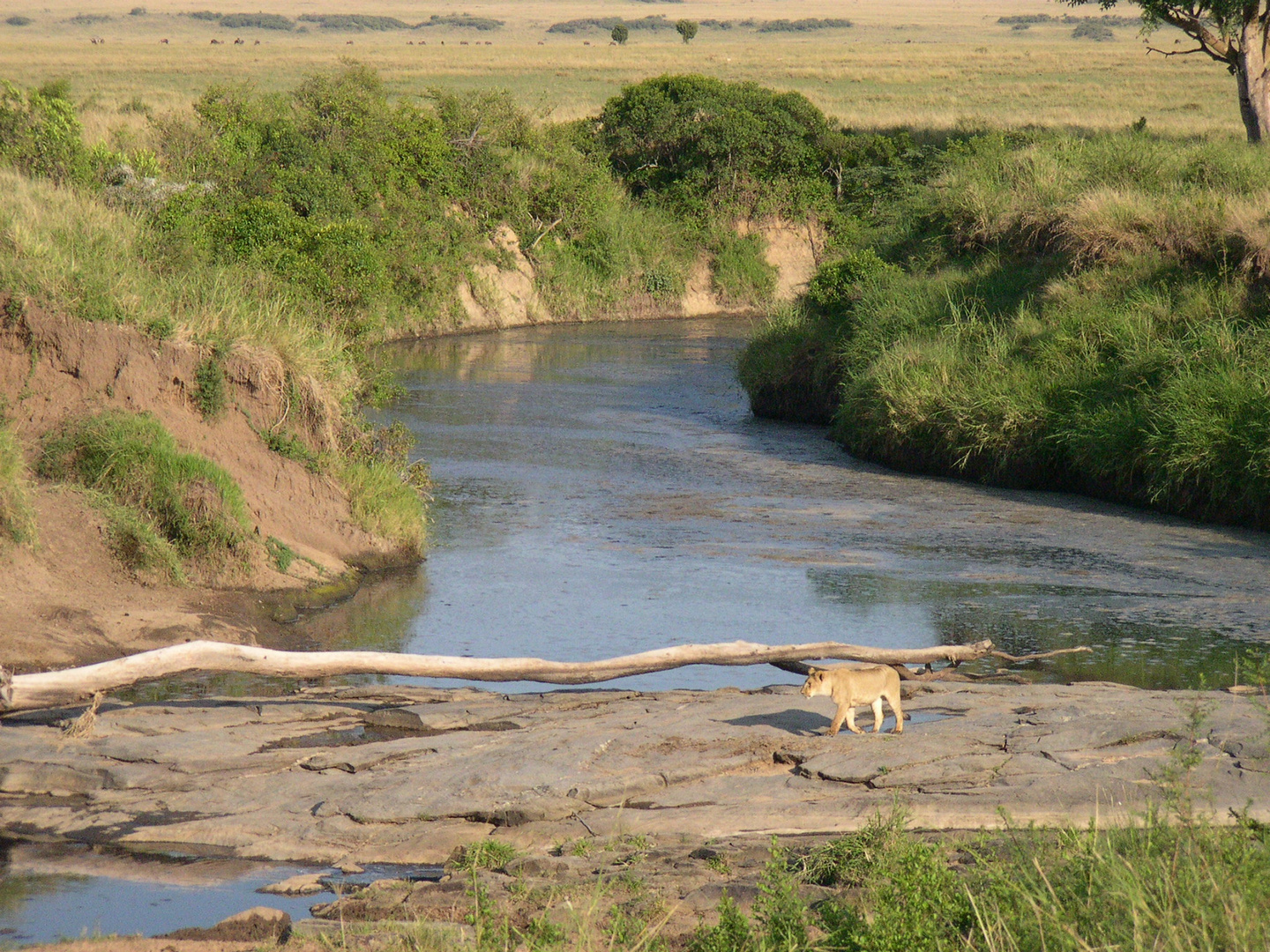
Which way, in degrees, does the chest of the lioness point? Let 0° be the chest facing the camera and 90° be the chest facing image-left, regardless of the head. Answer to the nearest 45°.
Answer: approximately 90°

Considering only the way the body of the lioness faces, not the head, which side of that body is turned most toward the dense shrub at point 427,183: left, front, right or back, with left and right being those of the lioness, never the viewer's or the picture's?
right

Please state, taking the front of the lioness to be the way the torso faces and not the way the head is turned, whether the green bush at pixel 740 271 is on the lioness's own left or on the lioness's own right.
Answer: on the lioness's own right

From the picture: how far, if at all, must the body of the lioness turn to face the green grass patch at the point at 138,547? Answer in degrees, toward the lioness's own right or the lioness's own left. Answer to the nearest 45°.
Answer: approximately 45° to the lioness's own right

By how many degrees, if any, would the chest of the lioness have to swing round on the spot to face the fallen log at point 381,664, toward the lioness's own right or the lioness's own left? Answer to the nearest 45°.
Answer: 0° — it already faces it

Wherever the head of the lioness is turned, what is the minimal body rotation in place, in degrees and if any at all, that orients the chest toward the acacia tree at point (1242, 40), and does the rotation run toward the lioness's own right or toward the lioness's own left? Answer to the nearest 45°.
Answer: approximately 90° to the lioness's own right

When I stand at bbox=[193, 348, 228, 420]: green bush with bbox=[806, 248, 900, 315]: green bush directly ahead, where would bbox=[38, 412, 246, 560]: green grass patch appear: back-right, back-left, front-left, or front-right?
back-right

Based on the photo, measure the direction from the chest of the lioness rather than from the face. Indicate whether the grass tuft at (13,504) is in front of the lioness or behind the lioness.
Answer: in front

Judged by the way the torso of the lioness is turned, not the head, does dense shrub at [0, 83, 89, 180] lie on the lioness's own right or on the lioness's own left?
on the lioness's own right

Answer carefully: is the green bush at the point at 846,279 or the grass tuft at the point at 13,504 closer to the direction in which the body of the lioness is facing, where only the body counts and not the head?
the grass tuft
